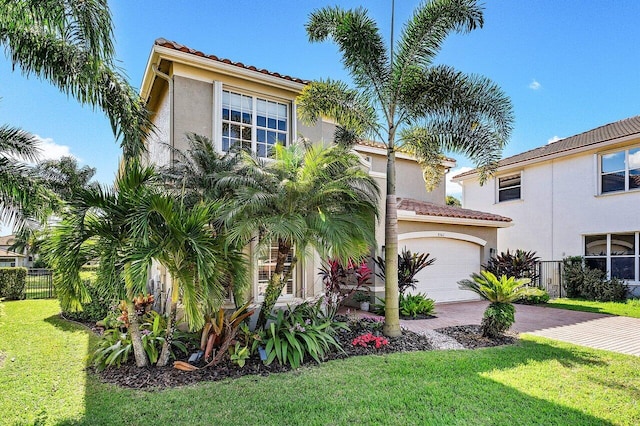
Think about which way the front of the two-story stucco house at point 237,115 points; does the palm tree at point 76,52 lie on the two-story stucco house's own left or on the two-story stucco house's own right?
on the two-story stucco house's own right

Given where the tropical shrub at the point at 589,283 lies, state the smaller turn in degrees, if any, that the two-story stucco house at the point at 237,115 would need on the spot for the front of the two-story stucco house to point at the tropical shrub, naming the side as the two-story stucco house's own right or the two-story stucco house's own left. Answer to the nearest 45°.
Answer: approximately 90° to the two-story stucco house's own left

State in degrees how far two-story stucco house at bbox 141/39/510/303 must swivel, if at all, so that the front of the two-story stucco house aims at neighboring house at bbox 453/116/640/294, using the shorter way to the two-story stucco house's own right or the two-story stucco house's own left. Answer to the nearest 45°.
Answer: approximately 90° to the two-story stucco house's own left

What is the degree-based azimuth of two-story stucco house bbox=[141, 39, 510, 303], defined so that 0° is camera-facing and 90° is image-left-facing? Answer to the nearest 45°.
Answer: approximately 315°

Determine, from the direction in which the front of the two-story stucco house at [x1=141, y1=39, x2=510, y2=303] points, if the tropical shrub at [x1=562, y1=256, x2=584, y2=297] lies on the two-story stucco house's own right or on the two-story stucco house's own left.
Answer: on the two-story stucco house's own left

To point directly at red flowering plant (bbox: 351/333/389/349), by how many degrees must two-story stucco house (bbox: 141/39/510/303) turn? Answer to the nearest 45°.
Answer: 0° — it already faces it

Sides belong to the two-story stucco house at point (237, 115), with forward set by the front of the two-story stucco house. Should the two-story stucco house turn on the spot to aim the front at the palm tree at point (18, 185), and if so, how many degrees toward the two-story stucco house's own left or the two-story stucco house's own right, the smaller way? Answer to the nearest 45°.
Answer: approximately 90° to the two-story stucco house's own right

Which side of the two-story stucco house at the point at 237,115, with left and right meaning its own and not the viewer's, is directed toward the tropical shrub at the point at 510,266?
left
